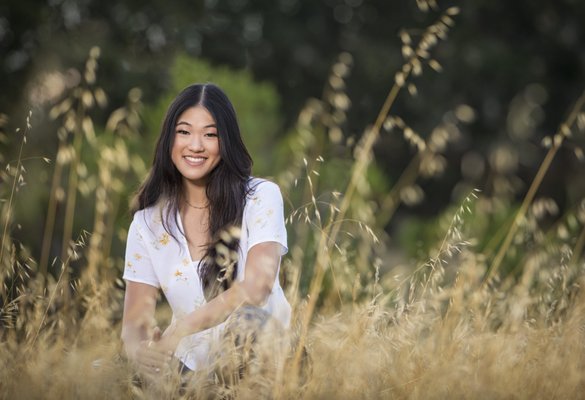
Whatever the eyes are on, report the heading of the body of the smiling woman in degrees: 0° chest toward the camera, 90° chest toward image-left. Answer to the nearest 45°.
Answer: approximately 0°

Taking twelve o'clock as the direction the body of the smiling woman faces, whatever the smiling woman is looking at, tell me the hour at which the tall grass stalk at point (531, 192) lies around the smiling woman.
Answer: The tall grass stalk is roughly at 9 o'clock from the smiling woman.
